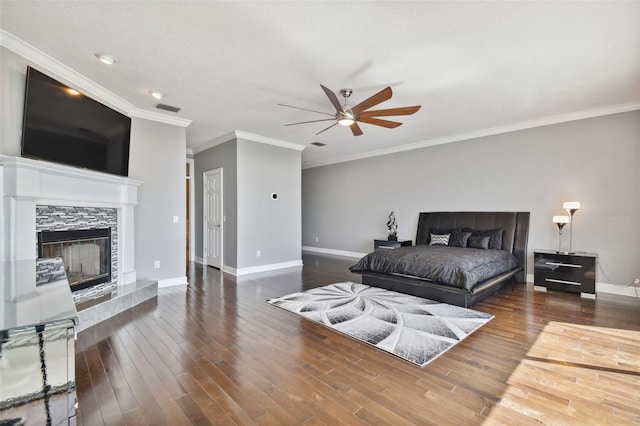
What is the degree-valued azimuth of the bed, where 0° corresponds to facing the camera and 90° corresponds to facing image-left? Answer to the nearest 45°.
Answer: approximately 45°

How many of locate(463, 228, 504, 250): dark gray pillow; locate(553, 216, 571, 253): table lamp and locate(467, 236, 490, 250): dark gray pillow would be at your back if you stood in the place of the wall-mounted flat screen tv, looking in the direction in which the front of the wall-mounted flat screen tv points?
0

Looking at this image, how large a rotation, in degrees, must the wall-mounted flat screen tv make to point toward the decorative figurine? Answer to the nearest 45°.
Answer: approximately 45° to its left

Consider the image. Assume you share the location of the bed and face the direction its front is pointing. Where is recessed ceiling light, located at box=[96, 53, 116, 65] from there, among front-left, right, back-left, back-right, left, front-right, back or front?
front

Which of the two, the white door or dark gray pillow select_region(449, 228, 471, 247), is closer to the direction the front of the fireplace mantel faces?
the dark gray pillow

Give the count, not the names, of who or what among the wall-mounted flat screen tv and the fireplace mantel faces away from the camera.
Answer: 0

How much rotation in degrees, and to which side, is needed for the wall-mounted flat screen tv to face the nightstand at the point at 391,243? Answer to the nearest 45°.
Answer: approximately 45° to its left

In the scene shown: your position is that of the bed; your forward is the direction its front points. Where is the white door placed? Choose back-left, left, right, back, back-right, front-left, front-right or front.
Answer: front-right

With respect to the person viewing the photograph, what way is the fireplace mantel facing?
facing the viewer and to the right of the viewer

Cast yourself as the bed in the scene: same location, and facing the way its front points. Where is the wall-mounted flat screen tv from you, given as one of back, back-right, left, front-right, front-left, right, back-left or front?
front

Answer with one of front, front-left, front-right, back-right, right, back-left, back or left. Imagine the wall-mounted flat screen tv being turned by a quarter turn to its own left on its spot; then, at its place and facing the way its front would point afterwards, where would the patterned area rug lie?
right

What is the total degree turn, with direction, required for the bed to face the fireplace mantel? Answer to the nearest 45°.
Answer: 0° — it already faces it

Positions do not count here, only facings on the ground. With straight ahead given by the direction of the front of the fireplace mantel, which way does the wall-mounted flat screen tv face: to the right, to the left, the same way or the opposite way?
the same way
